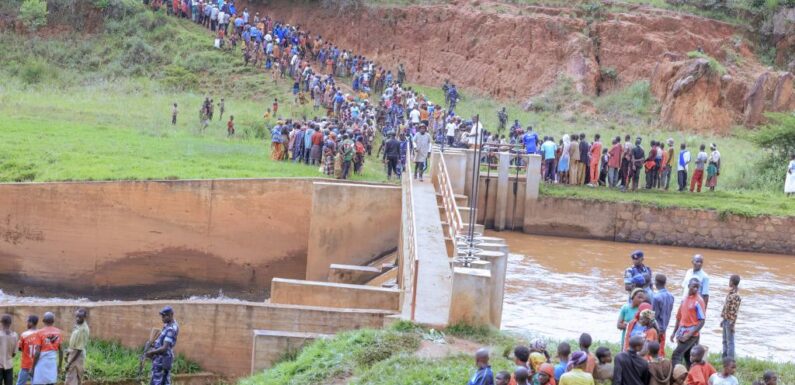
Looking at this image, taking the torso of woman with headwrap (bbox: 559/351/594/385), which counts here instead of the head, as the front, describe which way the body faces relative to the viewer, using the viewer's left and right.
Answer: facing away from the viewer

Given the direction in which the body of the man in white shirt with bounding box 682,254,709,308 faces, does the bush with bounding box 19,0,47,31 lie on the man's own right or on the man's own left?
on the man's own right

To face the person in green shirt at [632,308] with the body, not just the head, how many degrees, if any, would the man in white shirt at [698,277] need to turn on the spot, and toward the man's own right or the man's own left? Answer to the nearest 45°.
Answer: approximately 45° to the man's own right

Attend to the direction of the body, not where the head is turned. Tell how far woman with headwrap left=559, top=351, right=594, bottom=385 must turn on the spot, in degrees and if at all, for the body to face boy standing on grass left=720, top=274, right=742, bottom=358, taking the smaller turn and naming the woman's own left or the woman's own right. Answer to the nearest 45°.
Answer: approximately 45° to the woman's own right

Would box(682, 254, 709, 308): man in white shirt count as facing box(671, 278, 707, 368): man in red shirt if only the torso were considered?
yes

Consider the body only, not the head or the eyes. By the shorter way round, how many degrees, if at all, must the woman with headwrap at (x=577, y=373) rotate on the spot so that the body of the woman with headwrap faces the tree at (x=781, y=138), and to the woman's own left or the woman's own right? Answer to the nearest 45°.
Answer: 0° — they already face it

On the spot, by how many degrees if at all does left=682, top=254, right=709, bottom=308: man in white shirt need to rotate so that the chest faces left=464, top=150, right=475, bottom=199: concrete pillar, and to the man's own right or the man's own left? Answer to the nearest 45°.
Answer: approximately 135° to the man's own right

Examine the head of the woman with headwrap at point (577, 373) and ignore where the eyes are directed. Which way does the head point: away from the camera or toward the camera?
away from the camera

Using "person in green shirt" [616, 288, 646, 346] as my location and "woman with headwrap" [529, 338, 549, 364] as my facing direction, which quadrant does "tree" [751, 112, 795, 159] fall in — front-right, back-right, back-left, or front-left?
back-right

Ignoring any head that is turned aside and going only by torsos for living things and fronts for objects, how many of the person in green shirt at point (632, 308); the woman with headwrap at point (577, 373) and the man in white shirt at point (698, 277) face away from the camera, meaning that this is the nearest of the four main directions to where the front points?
1

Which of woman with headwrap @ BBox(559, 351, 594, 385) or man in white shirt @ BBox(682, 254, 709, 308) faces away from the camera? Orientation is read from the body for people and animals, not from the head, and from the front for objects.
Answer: the woman with headwrap
